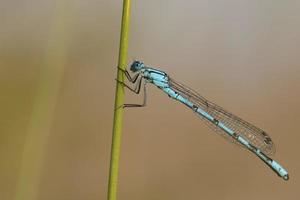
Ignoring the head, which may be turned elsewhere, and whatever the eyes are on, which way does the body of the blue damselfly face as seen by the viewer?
to the viewer's left
